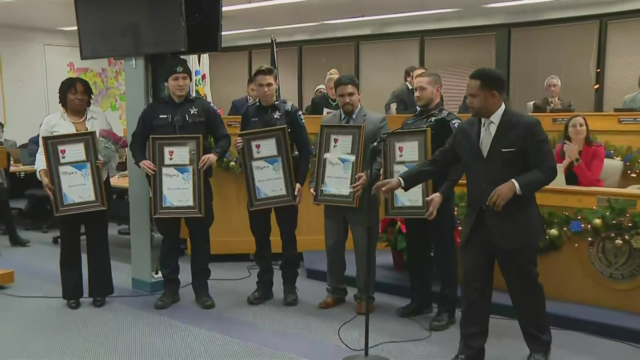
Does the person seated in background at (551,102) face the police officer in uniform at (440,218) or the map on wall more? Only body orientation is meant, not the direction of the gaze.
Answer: the police officer in uniform

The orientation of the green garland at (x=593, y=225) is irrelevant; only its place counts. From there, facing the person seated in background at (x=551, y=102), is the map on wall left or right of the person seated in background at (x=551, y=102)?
left

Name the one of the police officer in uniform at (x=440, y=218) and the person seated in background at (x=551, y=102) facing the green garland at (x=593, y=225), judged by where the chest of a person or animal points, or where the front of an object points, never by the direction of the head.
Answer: the person seated in background

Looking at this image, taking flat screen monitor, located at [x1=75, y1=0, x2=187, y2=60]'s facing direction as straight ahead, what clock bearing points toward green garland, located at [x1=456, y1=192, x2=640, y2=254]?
The green garland is roughly at 10 o'clock from the flat screen monitor.
